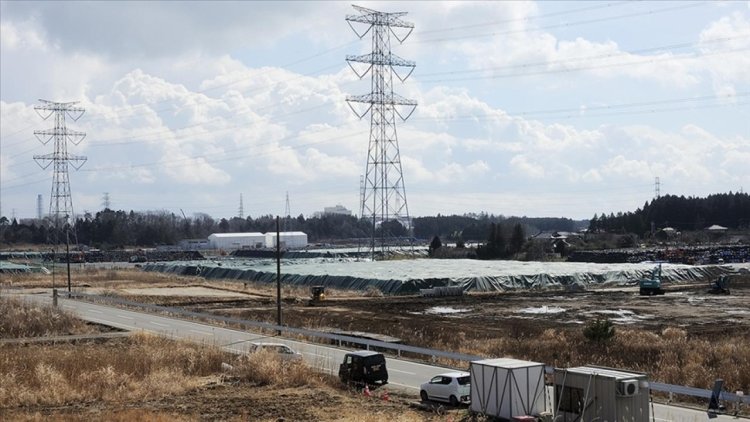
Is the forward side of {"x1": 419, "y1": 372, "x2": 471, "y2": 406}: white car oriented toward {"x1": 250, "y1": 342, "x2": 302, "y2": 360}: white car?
yes

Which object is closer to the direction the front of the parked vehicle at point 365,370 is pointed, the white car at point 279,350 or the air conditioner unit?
the white car

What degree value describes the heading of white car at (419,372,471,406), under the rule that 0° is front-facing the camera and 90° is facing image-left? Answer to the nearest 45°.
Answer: approximately 135°

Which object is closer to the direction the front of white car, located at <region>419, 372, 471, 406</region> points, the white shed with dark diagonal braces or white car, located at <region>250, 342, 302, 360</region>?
the white car

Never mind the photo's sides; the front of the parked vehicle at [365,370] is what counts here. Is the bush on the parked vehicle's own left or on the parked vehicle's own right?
on the parked vehicle's own right

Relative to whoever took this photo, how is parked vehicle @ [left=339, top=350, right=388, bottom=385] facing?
facing away from the viewer and to the left of the viewer

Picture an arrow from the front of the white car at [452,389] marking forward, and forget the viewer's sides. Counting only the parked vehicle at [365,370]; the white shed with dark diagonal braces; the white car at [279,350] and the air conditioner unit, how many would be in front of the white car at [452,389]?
2

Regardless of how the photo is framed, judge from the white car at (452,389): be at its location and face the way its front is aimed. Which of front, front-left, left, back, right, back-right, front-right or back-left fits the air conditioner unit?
back

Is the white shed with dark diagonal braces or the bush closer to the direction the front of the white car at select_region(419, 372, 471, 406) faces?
the bush

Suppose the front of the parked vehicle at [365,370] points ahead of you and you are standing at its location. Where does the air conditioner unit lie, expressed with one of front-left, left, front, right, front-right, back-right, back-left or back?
back

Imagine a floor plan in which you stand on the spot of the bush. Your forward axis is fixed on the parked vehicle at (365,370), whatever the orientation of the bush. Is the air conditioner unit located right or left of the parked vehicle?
left

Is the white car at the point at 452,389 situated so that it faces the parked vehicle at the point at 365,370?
yes

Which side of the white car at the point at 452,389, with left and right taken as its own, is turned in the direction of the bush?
right
